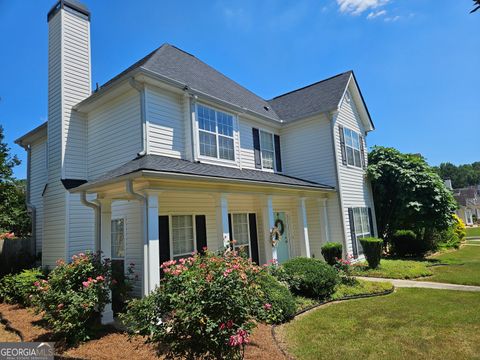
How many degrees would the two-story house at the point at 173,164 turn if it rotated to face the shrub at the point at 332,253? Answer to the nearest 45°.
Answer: approximately 45° to its left

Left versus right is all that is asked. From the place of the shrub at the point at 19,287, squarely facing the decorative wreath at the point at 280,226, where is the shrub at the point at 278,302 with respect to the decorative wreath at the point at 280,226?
right

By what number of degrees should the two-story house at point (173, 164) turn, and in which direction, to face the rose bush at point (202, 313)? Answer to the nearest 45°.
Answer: approximately 45° to its right

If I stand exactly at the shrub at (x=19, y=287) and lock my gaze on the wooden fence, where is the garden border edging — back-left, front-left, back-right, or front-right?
back-right

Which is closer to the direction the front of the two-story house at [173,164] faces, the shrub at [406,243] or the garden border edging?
the garden border edging

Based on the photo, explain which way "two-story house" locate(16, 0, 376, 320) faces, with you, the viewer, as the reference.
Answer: facing the viewer and to the right of the viewer

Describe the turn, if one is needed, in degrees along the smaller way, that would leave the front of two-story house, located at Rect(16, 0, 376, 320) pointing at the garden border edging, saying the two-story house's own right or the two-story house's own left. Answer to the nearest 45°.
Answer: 0° — it already faces it

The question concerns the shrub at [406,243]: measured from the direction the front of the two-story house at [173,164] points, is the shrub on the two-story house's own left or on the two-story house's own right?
on the two-story house's own left

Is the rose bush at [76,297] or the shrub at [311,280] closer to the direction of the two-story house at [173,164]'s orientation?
the shrub

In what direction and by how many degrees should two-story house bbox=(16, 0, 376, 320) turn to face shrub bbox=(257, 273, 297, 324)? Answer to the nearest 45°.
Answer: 0° — it already faces it
